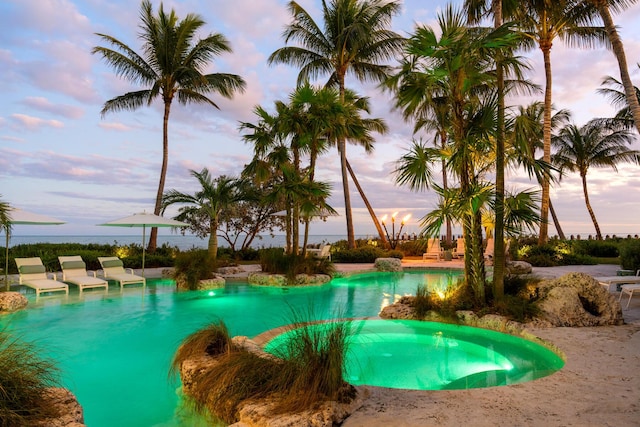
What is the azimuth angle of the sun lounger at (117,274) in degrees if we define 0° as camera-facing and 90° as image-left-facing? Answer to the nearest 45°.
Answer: approximately 315°

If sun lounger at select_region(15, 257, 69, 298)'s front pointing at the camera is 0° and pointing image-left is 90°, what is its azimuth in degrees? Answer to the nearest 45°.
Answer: approximately 315°

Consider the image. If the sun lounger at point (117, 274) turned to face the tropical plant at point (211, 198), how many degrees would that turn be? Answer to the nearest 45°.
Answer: approximately 90° to its left
